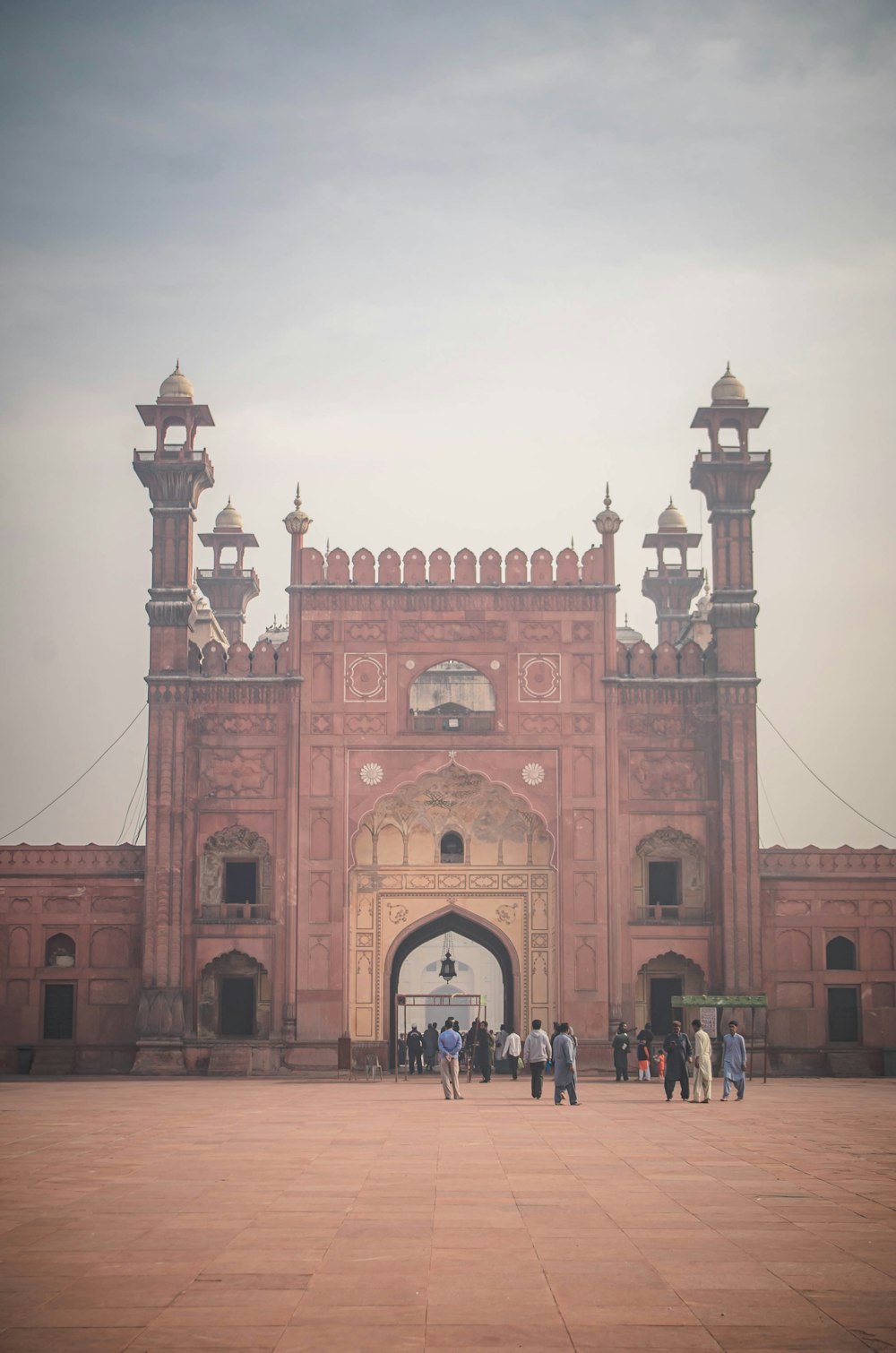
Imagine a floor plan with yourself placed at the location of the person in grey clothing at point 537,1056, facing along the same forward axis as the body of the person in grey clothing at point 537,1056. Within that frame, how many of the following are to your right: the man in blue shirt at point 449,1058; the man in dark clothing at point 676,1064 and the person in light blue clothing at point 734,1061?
2

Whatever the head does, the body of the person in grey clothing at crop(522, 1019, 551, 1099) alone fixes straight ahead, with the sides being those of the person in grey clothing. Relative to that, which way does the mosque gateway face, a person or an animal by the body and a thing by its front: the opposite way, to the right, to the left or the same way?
the opposite way

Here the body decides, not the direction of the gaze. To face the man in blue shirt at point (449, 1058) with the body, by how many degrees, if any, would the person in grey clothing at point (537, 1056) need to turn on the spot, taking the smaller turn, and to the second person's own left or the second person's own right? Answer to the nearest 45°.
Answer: approximately 90° to the second person's own left

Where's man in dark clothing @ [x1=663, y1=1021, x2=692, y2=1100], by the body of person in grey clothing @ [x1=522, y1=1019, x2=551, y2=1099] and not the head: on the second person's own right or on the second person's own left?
on the second person's own right

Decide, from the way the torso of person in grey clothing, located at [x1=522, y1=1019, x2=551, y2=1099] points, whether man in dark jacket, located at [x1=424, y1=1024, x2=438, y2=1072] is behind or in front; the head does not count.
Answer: in front

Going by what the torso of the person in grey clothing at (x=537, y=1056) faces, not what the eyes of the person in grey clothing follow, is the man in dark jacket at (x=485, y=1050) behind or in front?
in front

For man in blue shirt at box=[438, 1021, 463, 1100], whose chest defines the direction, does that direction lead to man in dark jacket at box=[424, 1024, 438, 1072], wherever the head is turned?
yes

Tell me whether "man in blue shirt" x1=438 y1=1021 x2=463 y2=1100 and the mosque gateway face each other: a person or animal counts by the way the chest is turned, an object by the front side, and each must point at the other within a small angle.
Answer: yes

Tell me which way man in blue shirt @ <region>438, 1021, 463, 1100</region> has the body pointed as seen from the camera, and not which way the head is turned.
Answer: away from the camera

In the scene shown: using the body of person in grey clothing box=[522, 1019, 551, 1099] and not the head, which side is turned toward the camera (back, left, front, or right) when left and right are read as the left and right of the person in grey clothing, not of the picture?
back

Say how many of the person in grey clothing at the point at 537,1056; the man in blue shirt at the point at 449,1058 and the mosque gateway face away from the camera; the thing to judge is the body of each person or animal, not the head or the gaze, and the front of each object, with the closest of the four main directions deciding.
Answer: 2
